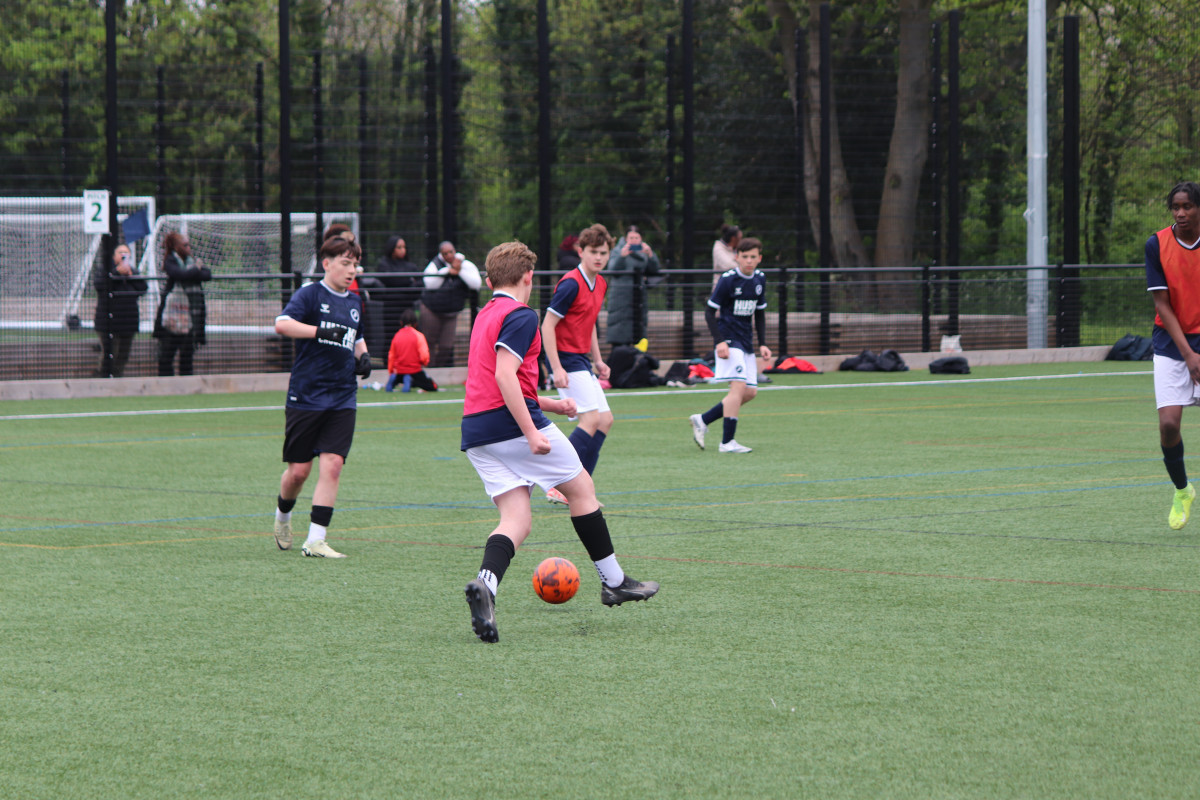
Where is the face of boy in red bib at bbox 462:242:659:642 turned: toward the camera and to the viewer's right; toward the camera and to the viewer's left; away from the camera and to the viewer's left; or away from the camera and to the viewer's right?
away from the camera and to the viewer's right

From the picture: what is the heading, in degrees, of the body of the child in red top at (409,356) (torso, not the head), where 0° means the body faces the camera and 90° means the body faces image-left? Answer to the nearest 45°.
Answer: approximately 180°

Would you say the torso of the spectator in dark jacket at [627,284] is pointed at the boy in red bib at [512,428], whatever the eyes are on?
yes

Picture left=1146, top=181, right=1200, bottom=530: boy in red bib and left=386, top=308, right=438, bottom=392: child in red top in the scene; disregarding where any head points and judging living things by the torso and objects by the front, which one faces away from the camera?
the child in red top

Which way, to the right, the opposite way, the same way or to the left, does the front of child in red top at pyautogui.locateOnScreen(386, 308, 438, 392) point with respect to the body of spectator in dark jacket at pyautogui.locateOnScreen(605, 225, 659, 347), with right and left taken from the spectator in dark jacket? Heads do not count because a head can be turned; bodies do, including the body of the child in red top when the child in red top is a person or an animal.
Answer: the opposite way

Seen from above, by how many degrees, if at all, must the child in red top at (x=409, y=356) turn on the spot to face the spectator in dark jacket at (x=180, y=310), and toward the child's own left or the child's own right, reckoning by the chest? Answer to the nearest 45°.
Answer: approximately 90° to the child's own left

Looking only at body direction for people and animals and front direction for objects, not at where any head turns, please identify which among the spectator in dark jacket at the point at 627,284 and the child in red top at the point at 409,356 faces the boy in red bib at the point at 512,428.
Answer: the spectator in dark jacket

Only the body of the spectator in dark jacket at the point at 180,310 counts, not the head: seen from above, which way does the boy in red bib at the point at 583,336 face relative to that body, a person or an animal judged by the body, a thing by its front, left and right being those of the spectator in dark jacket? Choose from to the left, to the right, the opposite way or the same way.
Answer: the same way

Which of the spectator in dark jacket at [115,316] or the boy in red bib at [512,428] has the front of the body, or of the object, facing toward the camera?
the spectator in dark jacket

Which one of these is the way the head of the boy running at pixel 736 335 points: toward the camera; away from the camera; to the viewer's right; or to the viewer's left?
toward the camera

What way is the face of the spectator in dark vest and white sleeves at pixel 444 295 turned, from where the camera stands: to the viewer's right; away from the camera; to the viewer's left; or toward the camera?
toward the camera

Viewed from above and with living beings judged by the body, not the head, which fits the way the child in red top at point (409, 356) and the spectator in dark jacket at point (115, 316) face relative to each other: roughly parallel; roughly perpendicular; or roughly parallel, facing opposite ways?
roughly parallel, facing opposite ways

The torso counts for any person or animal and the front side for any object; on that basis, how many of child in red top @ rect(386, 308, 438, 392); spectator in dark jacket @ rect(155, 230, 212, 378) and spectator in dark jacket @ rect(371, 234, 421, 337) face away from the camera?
1

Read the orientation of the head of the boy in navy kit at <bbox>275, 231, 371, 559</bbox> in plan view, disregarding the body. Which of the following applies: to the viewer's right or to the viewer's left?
to the viewer's right

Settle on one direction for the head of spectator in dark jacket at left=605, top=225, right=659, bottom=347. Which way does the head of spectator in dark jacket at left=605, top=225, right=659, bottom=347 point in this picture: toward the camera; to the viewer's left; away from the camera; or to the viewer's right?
toward the camera

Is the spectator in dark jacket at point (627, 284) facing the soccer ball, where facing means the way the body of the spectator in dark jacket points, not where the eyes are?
yes
